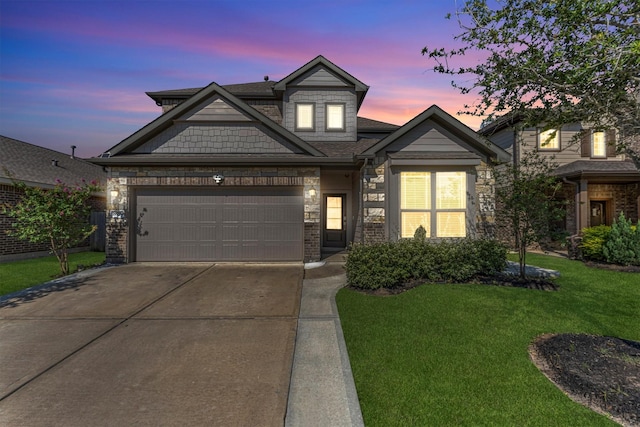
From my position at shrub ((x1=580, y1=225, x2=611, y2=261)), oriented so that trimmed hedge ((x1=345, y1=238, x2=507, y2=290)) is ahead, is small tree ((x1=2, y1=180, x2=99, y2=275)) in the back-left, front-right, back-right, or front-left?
front-right

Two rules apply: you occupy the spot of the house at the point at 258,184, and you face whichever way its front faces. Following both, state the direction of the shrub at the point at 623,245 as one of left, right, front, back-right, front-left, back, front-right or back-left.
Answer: left

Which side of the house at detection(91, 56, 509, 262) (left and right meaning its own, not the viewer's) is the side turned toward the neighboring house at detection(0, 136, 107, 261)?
right

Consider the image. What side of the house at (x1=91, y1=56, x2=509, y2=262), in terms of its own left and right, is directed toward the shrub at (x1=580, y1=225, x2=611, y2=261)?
left

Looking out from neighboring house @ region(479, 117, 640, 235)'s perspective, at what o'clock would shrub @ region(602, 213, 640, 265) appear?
The shrub is roughly at 12 o'clock from the neighboring house.

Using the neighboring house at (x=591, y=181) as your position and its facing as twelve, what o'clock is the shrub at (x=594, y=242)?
The shrub is roughly at 12 o'clock from the neighboring house.

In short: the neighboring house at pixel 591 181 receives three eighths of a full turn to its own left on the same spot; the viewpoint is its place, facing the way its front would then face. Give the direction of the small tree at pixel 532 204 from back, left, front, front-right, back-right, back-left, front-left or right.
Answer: back-right

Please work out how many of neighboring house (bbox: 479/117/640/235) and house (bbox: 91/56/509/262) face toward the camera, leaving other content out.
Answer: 2

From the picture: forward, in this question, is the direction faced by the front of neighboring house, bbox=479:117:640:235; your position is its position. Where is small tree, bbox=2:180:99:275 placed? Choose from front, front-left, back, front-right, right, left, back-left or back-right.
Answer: front-right

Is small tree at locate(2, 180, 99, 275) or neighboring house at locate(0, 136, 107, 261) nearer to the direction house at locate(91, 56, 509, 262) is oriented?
the small tree

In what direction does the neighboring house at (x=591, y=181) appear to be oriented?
toward the camera

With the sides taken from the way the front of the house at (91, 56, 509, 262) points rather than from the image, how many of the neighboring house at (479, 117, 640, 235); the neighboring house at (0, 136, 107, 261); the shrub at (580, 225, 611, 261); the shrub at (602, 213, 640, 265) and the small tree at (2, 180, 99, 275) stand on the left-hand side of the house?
3

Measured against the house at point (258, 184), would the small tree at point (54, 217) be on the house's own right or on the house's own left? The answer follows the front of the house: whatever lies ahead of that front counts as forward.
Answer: on the house's own right

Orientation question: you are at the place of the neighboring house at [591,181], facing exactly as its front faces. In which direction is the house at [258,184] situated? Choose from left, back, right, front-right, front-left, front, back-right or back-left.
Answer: front-right

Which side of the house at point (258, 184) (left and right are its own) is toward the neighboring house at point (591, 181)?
left
